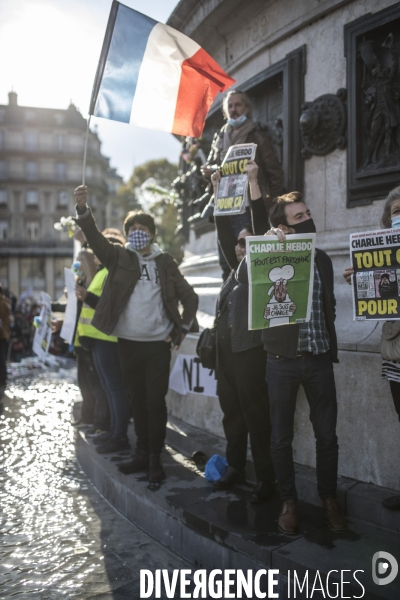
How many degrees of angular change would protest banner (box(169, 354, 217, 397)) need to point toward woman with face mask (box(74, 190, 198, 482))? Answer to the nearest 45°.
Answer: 0° — it already faces them

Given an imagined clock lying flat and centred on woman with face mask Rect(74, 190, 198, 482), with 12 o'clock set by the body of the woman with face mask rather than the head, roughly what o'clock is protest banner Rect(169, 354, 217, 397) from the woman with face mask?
The protest banner is roughly at 7 o'clock from the woman with face mask.

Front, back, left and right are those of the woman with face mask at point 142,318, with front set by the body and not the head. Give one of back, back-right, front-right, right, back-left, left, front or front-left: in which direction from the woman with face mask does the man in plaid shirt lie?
front-left

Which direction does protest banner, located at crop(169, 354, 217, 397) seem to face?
toward the camera

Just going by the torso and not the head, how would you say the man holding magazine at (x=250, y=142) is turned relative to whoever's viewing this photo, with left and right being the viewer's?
facing the viewer and to the left of the viewer

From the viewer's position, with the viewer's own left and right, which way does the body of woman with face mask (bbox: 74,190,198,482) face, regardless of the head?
facing the viewer

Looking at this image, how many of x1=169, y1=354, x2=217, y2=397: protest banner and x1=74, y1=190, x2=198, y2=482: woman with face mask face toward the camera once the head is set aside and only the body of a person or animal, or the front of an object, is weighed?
2
